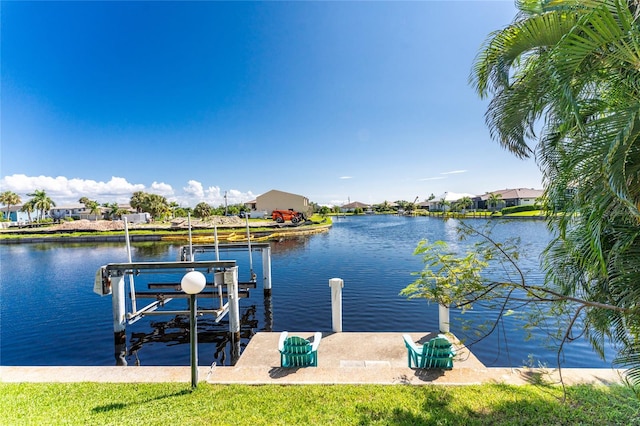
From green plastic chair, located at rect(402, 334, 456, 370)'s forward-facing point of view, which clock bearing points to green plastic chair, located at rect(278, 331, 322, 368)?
green plastic chair, located at rect(278, 331, 322, 368) is roughly at 10 o'clock from green plastic chair, located at rect(402, 334, 456, 370).

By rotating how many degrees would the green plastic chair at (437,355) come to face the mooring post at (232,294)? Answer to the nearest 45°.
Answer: approximately 45° to its left

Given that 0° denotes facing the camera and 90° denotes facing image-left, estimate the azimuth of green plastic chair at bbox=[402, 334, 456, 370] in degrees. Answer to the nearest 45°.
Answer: approximately 135°
